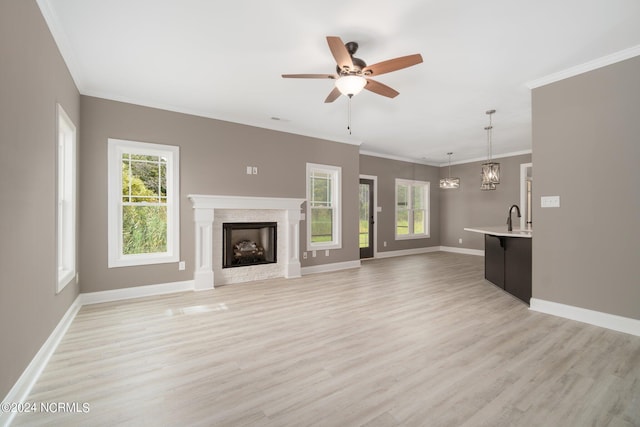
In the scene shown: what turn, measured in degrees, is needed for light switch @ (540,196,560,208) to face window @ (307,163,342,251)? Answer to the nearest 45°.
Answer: approximately 90° to its right

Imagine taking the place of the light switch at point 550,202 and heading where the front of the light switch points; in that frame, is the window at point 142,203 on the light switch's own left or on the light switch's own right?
on the light switch's own right

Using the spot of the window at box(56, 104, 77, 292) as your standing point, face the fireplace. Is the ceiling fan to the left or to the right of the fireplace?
right

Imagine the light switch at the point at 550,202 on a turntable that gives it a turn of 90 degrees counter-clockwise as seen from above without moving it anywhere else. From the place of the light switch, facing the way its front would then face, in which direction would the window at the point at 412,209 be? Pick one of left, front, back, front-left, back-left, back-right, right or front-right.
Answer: back-left

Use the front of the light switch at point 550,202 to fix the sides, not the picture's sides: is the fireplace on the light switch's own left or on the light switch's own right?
on the light switch's own right
